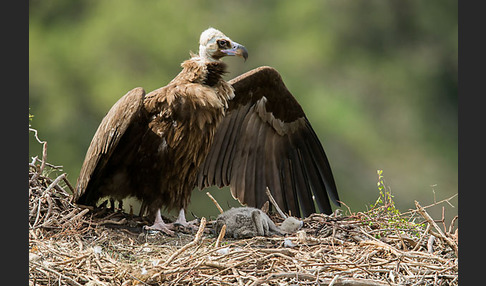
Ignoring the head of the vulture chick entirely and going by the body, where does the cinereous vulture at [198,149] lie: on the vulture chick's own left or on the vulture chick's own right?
on the vulture chick's own left

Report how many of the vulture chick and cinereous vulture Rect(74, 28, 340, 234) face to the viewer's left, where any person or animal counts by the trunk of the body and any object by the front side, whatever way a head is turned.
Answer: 0

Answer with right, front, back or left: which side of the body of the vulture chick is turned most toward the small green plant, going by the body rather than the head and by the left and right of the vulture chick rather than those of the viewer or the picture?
front

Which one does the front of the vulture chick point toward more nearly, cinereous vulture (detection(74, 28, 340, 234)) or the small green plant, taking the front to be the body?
the small green plant

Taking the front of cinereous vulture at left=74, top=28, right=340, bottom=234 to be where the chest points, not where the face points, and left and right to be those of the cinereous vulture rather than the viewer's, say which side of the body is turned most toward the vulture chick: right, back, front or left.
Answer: front

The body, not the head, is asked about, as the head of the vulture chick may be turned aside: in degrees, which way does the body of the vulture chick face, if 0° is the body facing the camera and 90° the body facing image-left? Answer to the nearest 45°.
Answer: approximately 270°

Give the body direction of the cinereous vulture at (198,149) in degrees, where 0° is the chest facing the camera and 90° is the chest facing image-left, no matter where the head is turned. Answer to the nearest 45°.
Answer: approximately 315°
